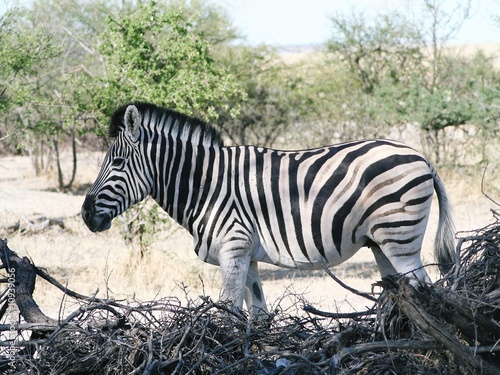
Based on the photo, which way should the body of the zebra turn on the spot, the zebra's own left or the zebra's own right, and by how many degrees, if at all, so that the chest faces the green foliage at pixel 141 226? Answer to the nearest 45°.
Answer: approximately 45° to the zebra's own right

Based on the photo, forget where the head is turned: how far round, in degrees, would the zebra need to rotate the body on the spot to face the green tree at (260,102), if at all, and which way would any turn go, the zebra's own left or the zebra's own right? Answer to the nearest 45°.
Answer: approximately 90° to the zebra's own right

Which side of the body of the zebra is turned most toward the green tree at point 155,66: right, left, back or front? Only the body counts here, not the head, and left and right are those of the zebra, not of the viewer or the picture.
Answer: right

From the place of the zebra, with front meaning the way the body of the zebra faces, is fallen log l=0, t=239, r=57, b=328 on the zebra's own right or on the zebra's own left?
on the zebra's own left

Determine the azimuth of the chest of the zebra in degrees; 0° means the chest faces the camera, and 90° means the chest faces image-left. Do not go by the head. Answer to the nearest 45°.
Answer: approximately 90°
